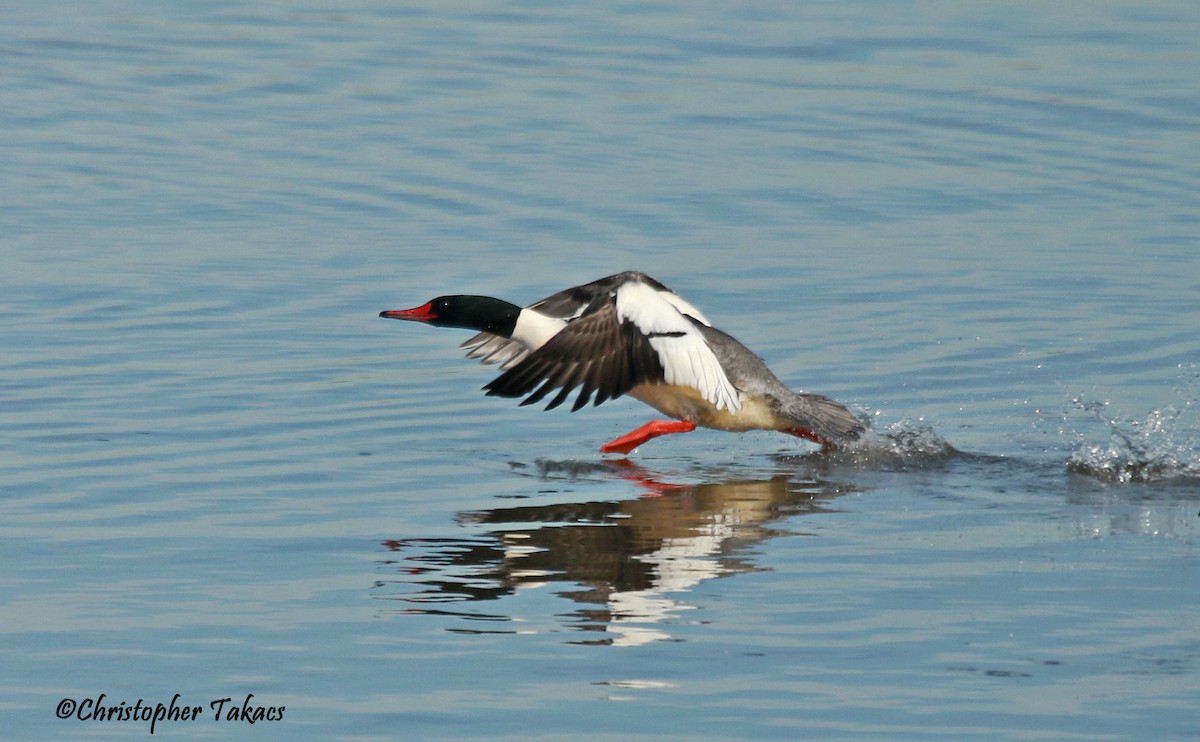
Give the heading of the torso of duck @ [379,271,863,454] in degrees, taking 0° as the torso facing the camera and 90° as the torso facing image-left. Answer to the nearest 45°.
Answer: approximately 90°
